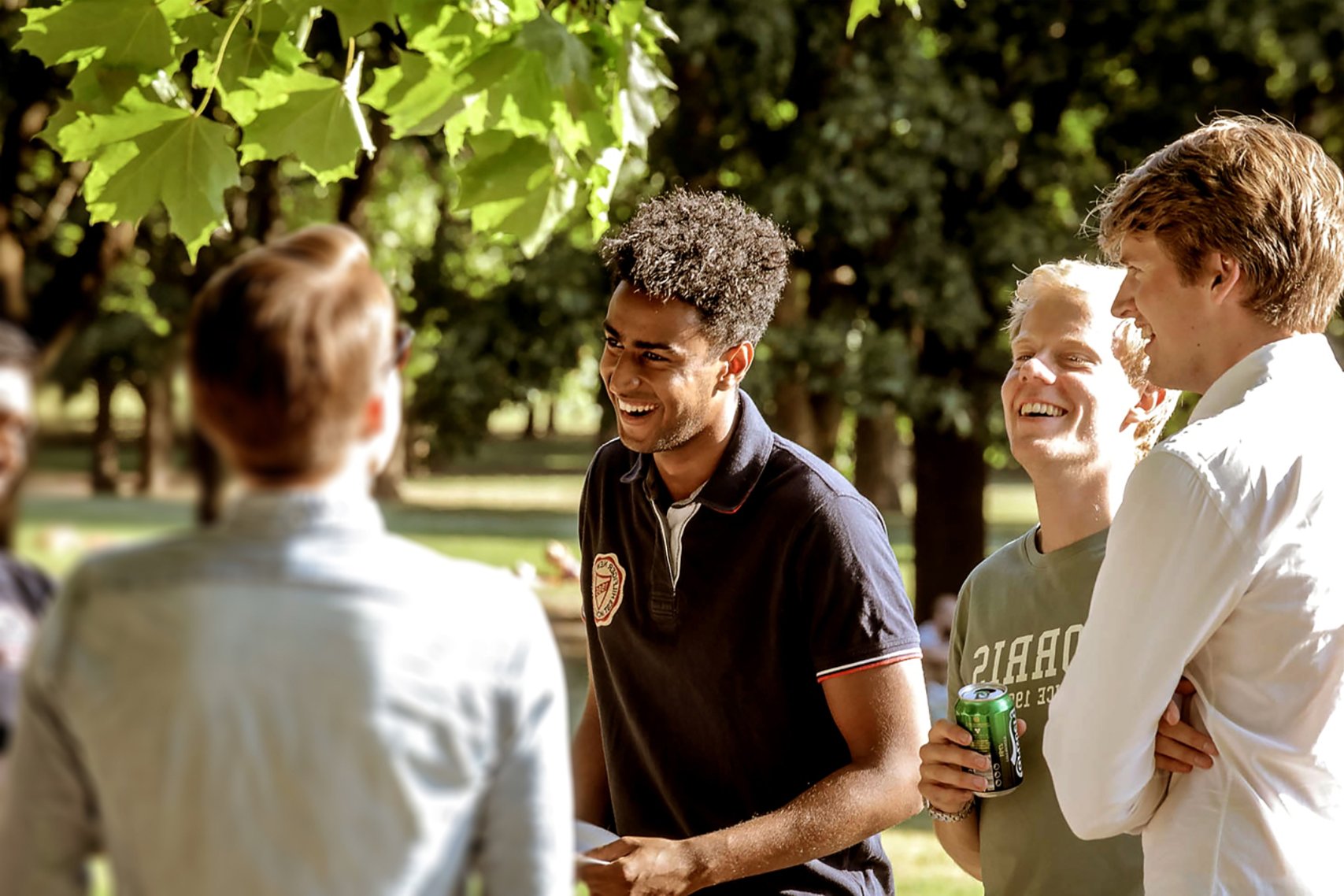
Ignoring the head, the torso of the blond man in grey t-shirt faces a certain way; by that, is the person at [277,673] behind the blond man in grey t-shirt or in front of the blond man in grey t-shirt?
in front

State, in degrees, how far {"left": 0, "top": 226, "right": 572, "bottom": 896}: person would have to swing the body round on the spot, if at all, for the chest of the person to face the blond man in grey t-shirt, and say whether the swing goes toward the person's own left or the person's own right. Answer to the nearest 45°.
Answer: approximately 45° to the person's own right

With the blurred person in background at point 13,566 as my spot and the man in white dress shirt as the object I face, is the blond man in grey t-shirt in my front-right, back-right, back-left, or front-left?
front-left

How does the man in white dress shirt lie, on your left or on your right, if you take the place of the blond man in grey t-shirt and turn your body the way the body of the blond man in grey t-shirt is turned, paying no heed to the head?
on your left

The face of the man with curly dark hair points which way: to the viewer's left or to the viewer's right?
to the viewer's left

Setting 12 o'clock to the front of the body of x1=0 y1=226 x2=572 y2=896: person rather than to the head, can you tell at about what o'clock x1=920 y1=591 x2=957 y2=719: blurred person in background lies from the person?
The blurred person in background is roughly at 1 o'clock from the person.

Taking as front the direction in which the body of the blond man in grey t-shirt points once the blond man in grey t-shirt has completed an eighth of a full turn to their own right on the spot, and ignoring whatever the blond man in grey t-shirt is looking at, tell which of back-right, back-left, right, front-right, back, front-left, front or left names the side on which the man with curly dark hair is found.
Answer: front

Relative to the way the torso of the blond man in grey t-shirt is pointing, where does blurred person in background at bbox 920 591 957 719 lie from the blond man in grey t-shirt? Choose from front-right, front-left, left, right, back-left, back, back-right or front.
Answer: back-right

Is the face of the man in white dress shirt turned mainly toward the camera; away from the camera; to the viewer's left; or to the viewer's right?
to the viewer's left

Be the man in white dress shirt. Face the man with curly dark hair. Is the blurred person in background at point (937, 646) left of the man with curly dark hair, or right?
right

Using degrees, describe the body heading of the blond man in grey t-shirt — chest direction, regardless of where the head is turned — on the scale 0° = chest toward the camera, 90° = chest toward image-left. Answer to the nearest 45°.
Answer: approximately 45°

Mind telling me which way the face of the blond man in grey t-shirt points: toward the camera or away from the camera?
toward the camera

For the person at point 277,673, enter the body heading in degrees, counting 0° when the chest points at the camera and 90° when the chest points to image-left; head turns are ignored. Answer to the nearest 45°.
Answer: approximately 180°

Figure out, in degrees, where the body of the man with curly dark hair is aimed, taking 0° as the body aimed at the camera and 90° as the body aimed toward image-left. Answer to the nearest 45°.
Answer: approximately 45°

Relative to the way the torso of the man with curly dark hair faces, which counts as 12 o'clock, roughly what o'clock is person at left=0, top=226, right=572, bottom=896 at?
The person is roughly at 11 o'clock from the man with curly dark hair.
